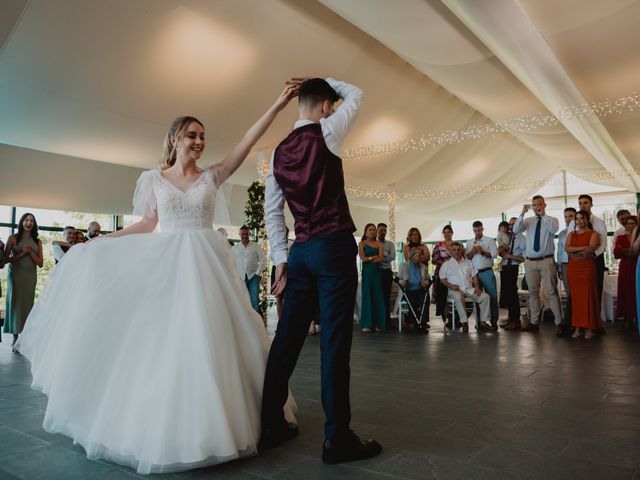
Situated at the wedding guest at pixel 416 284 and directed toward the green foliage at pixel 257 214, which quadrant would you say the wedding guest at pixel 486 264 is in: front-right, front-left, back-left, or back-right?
back-right

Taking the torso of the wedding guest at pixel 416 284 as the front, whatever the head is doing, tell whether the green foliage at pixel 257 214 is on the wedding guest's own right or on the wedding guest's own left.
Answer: on the wedding guest's own right

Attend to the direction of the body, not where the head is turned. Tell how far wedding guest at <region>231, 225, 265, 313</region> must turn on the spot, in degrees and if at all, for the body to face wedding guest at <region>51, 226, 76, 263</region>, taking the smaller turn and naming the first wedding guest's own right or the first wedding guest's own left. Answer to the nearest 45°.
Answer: approximately 45° to the first wedding guest's own right

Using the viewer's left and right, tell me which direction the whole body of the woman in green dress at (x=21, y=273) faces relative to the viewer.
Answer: facing the viewer

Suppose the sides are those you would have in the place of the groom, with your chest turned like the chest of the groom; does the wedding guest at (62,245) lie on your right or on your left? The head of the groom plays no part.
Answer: on your left

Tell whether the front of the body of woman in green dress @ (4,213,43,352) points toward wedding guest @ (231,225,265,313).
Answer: no

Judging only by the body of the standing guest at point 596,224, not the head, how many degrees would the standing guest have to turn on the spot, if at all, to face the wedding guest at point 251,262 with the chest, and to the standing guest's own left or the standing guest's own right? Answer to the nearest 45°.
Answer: approximately 45° to the standing guest's own right

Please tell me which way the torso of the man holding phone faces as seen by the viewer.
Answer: toward the camera

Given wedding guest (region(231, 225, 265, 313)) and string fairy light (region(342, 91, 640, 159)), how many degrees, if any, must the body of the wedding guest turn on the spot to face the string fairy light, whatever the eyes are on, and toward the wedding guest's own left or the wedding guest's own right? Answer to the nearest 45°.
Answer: approximately 90° to the wedding guest's own left

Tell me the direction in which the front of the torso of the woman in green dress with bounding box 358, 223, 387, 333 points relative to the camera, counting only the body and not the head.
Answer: toward the camera

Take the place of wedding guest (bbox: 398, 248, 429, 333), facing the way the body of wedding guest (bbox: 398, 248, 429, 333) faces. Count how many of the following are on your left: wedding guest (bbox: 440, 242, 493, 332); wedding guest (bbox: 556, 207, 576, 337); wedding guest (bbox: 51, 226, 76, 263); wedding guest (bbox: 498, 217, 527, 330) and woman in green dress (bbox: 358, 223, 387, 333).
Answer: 3

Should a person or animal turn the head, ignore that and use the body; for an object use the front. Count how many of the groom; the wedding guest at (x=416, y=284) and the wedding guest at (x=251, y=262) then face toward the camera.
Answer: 2

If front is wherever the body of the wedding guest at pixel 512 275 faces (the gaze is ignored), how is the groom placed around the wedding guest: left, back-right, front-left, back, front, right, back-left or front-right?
front-left
